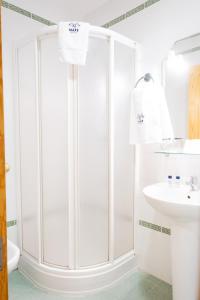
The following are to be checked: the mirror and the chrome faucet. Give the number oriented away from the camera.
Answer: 0

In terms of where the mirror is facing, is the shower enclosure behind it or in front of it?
in front

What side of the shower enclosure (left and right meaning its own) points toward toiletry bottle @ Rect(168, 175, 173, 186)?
left

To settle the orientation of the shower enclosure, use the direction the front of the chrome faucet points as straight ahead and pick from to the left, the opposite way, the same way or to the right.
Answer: to the left

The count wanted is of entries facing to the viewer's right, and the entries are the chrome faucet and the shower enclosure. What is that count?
0
